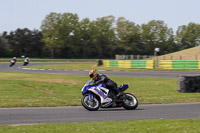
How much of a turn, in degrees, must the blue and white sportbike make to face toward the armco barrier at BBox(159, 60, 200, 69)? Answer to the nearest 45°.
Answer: approximately 90° to its right

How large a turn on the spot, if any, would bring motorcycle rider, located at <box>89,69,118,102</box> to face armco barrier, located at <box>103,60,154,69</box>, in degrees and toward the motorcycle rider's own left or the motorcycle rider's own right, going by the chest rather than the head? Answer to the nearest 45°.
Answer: approximately 90° to the motorcycle rider's own right

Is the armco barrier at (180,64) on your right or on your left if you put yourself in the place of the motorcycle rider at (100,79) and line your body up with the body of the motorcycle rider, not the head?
on your right

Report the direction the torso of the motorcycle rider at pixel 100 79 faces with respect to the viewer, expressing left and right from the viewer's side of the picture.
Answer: facing to the left of the viewer

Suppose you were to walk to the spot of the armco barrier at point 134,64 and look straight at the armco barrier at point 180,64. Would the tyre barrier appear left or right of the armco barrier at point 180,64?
right

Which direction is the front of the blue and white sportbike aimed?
to the viewer's left

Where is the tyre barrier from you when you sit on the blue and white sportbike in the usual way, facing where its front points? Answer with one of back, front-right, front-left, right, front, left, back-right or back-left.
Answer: back-right
